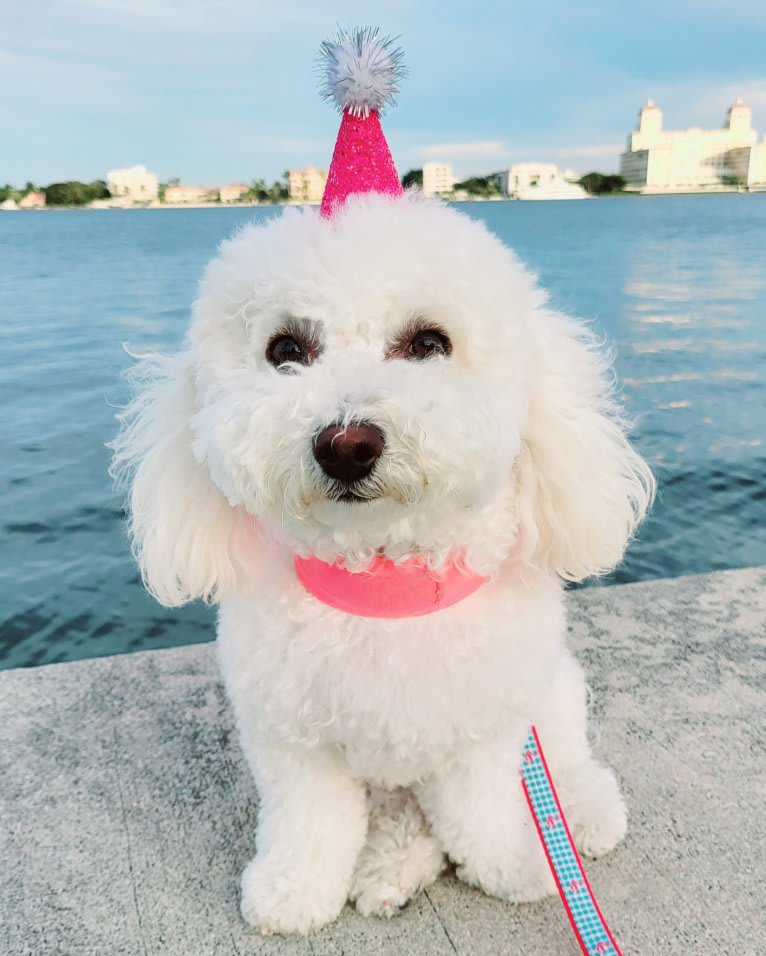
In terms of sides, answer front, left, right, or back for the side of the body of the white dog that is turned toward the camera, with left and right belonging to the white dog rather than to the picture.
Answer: front

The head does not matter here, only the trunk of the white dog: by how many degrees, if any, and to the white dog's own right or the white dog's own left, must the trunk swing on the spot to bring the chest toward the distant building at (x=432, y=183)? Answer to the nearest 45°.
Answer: approximately 180°
